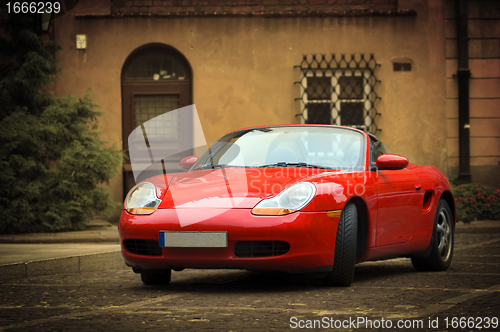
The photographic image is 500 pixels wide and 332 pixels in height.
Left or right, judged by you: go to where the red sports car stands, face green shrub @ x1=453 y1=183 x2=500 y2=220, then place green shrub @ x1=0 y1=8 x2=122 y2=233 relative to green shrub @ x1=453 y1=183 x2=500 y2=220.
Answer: left

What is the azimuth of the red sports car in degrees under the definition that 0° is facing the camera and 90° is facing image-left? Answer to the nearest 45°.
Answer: approximately 45°

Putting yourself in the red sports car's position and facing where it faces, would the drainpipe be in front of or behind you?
behind

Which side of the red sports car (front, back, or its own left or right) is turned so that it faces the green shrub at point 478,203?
back

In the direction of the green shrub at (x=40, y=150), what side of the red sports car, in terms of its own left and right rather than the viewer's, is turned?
right
